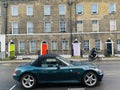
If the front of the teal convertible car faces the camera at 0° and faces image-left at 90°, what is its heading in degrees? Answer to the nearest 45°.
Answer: approximately 270°
